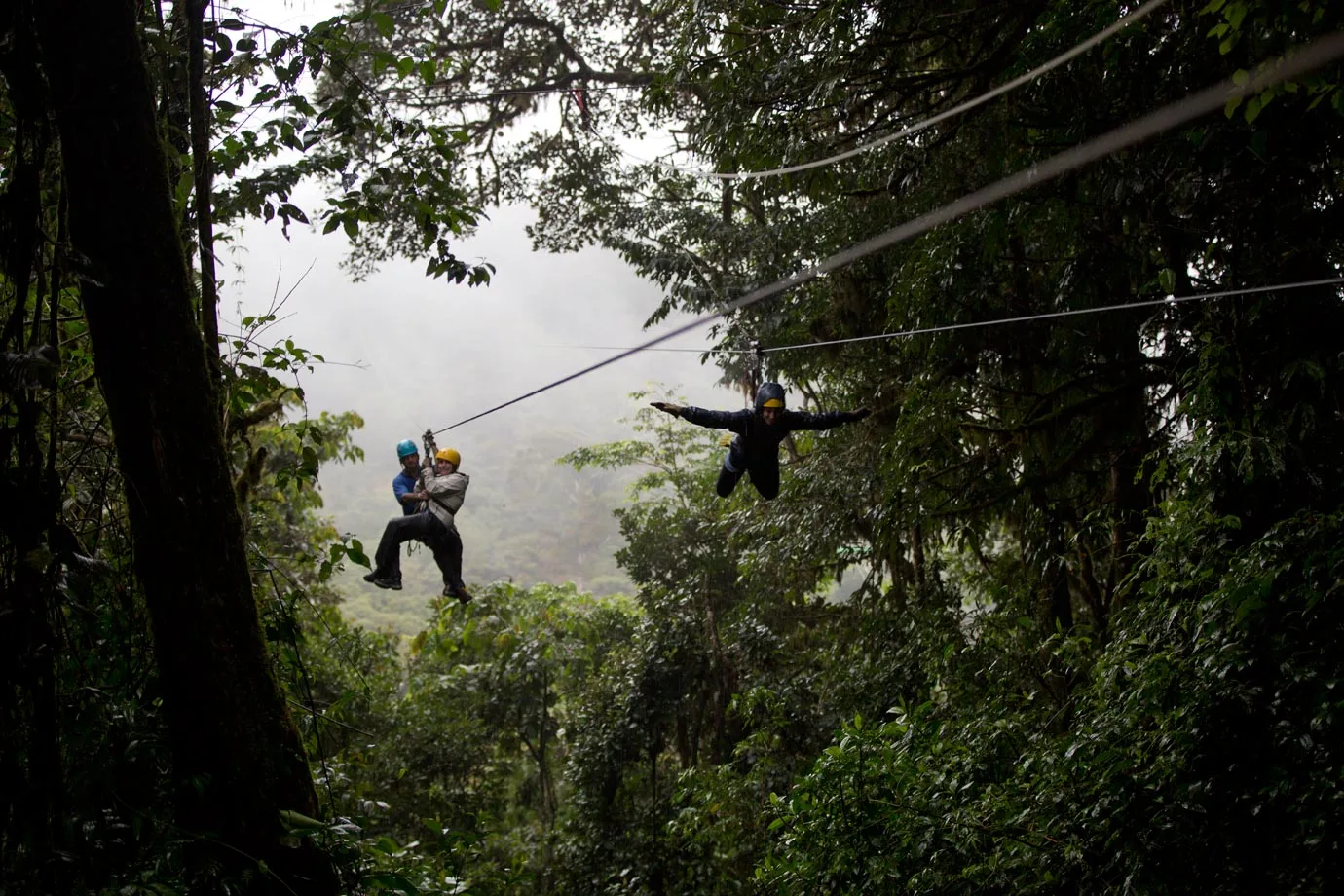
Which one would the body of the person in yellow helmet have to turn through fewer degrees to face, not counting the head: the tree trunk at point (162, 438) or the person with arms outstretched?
the tree trunk

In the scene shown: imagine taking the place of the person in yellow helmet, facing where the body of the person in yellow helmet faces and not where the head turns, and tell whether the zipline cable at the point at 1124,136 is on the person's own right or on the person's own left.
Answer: on the person's own left

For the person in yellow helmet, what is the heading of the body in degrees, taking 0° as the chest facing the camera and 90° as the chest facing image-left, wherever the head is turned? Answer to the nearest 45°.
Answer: approximately 45°

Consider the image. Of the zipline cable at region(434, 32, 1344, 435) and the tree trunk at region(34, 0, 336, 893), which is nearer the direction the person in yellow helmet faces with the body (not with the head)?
the tree trunk

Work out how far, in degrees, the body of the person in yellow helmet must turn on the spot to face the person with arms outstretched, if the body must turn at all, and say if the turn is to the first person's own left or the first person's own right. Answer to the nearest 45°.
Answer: approximately 90° to the first person's own left
